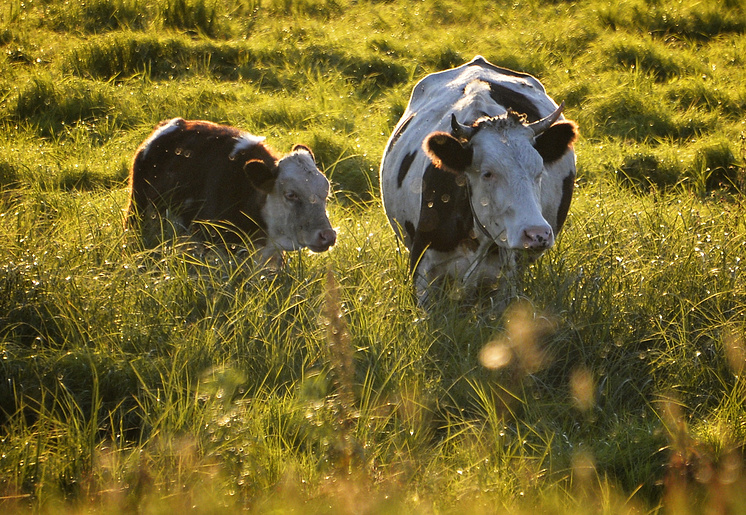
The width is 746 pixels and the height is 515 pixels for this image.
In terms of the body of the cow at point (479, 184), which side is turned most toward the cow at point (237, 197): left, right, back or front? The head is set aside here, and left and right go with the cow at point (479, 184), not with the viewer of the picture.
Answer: right

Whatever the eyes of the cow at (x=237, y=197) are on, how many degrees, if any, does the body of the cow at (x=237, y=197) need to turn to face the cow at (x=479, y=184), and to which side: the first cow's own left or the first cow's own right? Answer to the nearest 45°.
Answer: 0° — it already faces it

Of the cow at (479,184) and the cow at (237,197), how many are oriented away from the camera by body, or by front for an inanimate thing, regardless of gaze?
0

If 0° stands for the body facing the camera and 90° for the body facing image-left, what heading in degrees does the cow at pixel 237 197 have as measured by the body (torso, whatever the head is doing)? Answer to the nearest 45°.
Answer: approximately 315°
